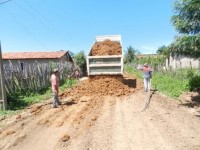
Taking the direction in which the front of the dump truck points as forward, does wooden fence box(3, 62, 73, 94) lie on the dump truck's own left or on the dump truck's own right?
on the dump truck's own left

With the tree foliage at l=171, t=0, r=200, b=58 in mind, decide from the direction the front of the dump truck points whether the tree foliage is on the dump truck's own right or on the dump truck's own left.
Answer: on the dump truck's own right

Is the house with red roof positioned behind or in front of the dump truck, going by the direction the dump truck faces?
in front

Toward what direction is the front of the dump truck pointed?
away from the camera
